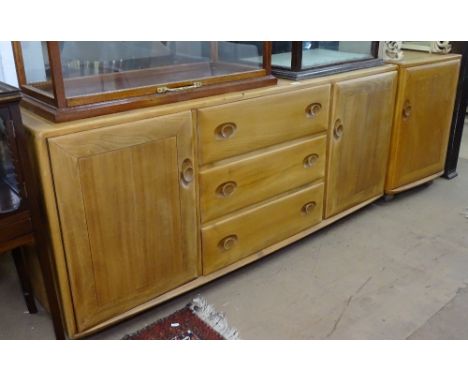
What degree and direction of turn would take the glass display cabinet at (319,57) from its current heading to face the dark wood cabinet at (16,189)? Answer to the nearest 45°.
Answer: approximately 90° to its right

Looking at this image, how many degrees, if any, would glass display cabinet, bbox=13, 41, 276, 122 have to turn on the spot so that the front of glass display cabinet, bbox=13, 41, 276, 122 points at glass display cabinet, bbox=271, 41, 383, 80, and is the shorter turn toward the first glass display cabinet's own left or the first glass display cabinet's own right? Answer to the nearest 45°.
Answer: approximately 90° to the first glass display cabinet's own left

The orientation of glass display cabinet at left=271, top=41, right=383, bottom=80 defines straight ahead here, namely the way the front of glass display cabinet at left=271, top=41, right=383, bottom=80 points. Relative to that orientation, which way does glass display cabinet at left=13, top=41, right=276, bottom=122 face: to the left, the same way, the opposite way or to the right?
the same way

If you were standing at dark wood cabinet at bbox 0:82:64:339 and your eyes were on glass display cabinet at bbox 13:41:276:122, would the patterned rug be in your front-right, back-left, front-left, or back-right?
front-right

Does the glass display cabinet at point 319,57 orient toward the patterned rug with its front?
no

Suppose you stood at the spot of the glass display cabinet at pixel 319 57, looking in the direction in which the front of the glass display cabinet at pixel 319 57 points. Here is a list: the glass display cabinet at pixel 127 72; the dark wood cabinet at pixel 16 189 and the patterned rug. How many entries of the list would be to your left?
0

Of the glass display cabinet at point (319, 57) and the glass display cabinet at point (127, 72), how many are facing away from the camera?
0

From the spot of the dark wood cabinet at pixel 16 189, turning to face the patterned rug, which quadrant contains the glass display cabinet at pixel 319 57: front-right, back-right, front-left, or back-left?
front-left

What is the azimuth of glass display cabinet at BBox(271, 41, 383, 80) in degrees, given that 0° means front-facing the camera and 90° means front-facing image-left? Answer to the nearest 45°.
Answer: approximately 315°

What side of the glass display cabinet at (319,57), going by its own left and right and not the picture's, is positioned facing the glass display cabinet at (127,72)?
right
